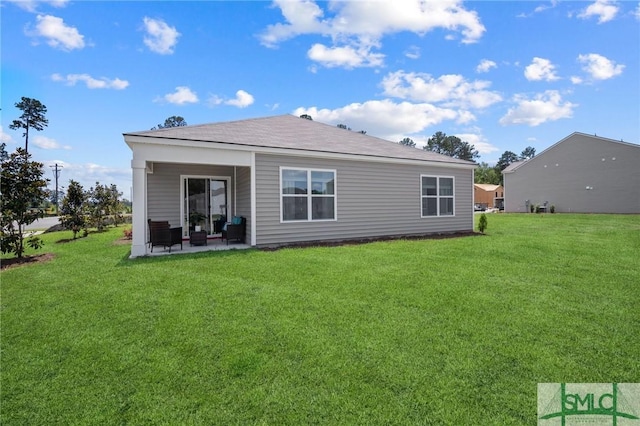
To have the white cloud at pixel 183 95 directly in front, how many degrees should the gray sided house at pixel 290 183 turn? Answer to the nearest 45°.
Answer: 0° — it already faces it

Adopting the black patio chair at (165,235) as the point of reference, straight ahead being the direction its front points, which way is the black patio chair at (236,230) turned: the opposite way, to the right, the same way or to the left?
the opposite way

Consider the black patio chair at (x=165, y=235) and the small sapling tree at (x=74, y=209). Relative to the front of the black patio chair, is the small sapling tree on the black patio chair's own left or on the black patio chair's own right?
on the black patio chair's own left

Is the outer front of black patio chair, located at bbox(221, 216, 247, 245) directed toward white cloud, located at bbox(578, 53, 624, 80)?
no

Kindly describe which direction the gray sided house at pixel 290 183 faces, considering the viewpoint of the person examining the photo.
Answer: facing away from the viewer and to the left of the viewer

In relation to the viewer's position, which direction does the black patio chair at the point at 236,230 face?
facing the viewer and to the left of the viewer
